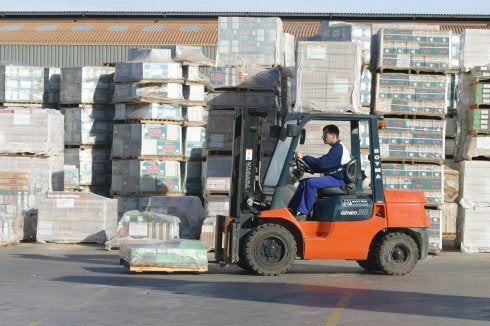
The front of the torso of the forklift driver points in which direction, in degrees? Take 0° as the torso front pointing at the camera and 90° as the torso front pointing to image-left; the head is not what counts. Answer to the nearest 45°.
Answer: approximately 90°

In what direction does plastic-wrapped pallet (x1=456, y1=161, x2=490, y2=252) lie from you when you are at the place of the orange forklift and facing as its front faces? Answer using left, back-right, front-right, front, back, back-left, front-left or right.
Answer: back-right

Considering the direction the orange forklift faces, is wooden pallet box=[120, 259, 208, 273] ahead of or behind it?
ahead

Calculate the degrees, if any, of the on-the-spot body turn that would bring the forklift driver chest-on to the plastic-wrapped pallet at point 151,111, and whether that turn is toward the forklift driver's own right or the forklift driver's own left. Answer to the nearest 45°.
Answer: approximately 45° to the forklift driver's own right

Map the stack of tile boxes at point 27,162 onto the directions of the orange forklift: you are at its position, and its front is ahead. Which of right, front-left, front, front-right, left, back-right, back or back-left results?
front-right

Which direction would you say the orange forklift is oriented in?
to the viewer's left

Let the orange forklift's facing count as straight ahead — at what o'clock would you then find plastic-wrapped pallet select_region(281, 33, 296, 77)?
The plastic-wrapped pallet is roughly at 3 o'clock from the orange forklift.

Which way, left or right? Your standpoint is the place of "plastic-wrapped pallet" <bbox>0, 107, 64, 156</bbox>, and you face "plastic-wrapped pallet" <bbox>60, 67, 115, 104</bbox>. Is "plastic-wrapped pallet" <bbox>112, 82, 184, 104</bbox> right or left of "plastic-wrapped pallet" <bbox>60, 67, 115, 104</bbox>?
right

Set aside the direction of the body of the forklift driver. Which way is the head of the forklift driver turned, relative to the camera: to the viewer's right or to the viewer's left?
to the viewer's left

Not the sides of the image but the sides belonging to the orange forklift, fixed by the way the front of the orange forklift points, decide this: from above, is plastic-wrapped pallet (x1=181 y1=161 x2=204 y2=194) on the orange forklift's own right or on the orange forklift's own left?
on the orange forklift's own right
